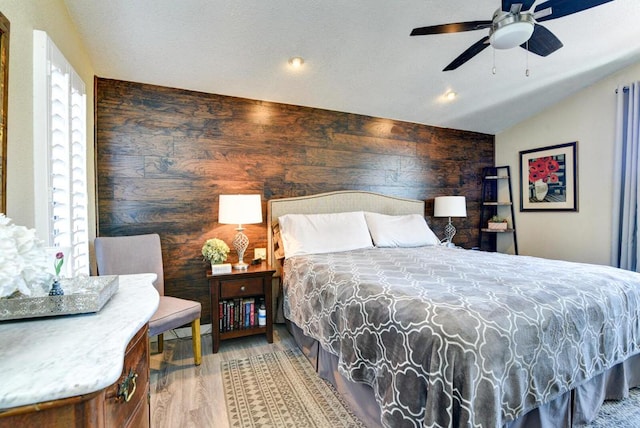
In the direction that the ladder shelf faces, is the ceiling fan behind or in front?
in front

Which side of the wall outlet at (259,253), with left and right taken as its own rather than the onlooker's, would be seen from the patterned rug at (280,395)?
front

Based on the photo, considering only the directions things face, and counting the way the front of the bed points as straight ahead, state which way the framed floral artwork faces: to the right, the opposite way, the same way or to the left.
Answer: to the right

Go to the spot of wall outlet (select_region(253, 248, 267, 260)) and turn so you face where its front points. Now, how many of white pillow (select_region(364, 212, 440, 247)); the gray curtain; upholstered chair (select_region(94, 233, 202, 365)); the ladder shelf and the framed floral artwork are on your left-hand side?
4

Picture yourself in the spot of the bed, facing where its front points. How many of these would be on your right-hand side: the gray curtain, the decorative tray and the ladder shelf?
1

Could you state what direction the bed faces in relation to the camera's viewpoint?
facing the viewer and to the right of the viewer

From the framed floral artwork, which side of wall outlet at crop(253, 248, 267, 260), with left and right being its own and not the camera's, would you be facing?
left

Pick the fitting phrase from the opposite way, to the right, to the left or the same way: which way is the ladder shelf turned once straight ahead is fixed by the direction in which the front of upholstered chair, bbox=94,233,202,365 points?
to the right

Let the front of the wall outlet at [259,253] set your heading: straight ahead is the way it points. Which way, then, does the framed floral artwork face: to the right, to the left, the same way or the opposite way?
to the right

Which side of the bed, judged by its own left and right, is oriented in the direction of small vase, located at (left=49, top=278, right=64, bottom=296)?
right

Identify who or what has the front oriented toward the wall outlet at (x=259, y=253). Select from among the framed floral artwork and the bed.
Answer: the framed floral artwork

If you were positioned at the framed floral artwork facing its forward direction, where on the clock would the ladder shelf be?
The ladder shelf is roughly at 2 o'clock from the framed floral artwork.
